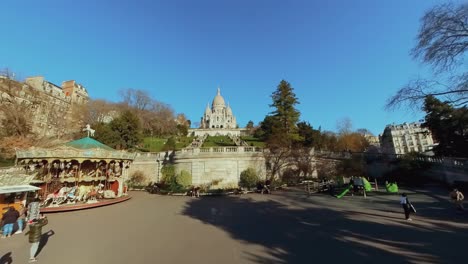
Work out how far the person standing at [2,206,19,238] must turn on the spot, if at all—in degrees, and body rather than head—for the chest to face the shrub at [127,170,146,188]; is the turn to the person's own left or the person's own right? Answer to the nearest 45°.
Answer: approximately 45° to the person's own right

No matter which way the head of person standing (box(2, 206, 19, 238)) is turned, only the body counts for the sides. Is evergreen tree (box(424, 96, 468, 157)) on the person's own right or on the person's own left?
on the person's own right

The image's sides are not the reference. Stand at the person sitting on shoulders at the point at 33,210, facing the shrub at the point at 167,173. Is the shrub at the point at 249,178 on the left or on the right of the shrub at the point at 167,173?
right

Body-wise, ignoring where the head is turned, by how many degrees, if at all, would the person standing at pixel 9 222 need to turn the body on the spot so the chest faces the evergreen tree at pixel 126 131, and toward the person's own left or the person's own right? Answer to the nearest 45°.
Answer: approximately 45° to the person's own right

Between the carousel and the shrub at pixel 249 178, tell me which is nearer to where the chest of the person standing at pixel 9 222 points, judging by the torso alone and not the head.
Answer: the carousel

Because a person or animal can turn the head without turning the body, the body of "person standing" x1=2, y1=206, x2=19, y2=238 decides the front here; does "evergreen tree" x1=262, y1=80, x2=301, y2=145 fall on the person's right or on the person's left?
on the person's right
